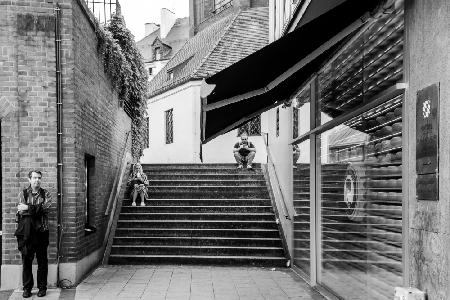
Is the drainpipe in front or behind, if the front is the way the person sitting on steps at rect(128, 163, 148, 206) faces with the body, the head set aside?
in front

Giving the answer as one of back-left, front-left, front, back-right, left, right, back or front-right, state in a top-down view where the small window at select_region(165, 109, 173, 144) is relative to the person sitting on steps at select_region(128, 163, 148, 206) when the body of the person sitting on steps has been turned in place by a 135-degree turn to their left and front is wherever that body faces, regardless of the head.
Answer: front-left

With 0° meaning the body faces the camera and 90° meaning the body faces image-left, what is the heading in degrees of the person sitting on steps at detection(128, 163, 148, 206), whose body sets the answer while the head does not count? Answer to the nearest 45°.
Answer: approximately 0°

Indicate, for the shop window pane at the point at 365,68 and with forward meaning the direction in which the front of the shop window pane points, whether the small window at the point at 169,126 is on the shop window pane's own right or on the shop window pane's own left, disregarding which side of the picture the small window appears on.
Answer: on the shop window pane's own right

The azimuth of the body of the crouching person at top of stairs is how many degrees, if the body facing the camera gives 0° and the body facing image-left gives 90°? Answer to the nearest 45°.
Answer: approximately 0°
